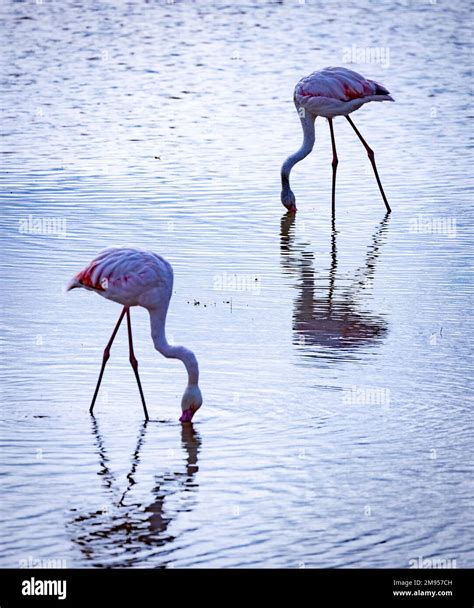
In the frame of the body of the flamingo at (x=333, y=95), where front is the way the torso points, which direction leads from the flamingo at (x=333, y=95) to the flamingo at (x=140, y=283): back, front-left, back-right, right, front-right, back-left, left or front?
left

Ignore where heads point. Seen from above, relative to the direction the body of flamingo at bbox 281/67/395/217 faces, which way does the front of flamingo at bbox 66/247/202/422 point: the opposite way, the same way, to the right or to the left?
the opposite way

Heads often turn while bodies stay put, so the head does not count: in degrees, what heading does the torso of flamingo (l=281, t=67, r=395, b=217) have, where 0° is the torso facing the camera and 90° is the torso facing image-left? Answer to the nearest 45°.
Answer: approximately 90°

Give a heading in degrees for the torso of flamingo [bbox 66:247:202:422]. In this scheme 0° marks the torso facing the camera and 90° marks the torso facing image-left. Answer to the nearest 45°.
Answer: approximately 270°

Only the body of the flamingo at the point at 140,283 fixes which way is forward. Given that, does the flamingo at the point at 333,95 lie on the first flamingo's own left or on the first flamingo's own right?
on the first flamingo's own left
